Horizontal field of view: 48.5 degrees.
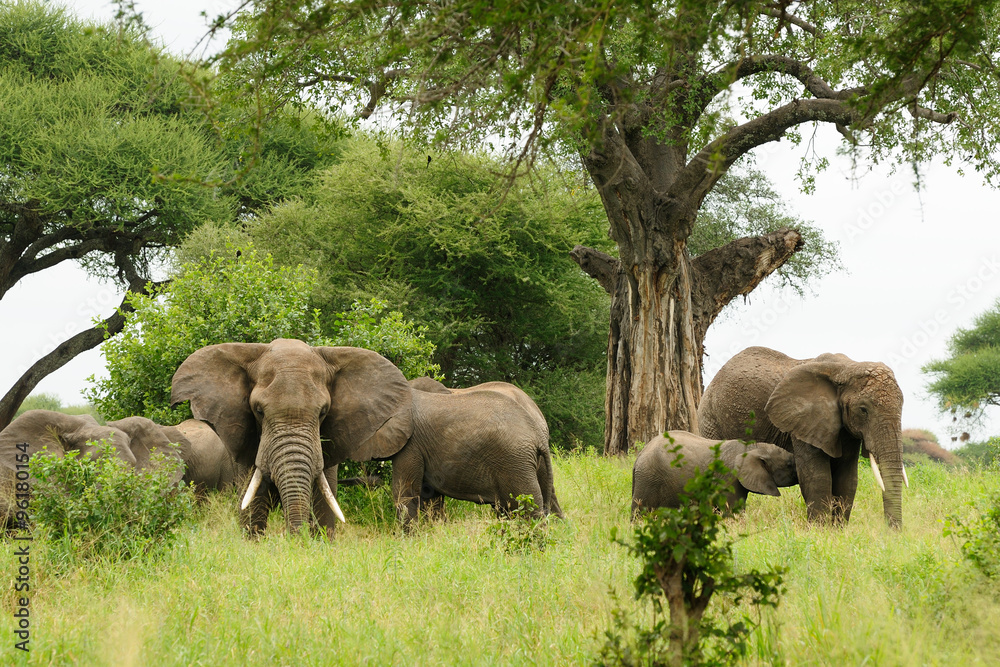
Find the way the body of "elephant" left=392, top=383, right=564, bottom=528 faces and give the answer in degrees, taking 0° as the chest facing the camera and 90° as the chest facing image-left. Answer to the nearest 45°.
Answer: approximately 90°

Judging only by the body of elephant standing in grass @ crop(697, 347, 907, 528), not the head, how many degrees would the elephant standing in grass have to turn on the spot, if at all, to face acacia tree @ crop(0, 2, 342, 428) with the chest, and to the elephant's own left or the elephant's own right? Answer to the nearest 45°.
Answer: approximately 180°

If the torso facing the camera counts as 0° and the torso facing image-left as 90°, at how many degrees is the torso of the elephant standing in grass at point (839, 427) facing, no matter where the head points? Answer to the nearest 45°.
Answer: approximately 315°

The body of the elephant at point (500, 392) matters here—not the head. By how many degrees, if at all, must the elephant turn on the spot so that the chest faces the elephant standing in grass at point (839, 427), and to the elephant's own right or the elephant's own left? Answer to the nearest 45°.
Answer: approximately 180°

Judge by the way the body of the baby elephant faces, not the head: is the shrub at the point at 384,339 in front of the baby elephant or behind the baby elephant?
behind

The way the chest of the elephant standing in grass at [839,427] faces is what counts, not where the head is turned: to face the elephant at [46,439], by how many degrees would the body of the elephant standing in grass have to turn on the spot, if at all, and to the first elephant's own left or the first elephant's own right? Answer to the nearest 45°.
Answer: approximately 135° to the first elephant's own right

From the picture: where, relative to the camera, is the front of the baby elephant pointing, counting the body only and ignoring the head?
to the viewer's right
